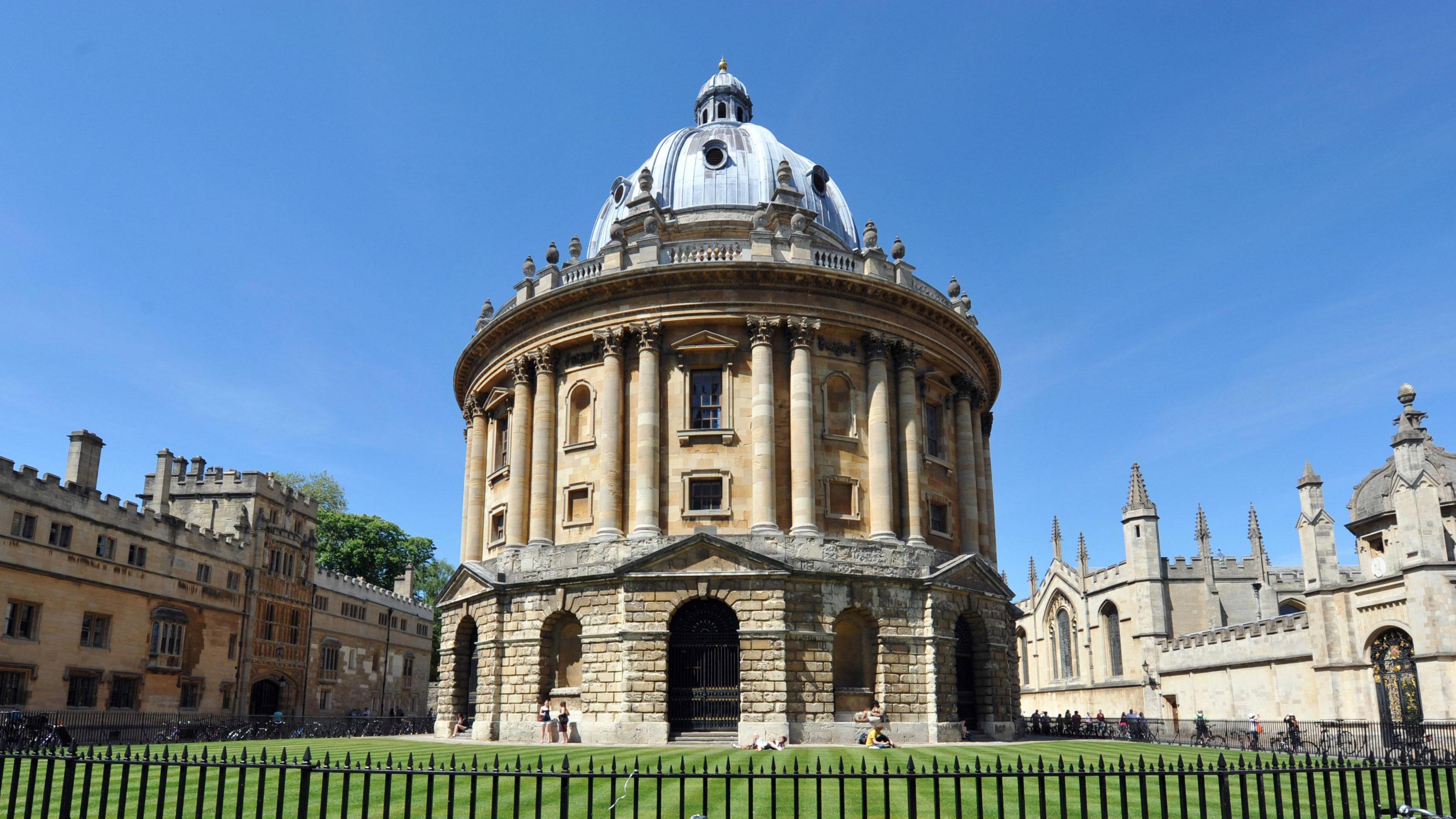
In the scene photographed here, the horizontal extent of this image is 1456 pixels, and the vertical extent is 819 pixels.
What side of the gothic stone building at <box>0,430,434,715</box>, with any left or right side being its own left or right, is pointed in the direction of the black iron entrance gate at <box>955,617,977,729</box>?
front

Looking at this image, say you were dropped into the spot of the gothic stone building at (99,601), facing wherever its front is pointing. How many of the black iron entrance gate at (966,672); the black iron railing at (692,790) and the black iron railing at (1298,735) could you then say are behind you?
0

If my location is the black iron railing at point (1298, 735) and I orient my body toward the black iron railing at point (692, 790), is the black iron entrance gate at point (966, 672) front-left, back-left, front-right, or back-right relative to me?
front-right

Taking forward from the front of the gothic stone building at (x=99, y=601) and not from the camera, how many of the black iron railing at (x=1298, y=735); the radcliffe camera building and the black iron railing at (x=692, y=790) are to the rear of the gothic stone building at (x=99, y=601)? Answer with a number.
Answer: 0

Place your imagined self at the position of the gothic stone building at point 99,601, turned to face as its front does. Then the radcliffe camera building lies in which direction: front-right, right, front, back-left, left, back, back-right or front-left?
front

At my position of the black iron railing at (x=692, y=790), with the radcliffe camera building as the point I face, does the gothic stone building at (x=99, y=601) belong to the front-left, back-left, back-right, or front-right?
front-left

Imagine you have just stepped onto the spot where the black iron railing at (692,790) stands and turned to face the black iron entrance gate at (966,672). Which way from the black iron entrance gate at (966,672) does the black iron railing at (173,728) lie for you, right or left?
left

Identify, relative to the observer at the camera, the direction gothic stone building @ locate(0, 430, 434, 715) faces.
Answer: facing the viewer and to the right of the viewer

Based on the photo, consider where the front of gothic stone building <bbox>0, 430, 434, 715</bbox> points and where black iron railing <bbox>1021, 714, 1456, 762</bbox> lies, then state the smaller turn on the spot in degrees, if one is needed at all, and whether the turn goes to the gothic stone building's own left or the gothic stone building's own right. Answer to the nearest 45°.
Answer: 0° — it already faces it

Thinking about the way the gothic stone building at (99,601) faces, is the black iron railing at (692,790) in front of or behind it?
in front
